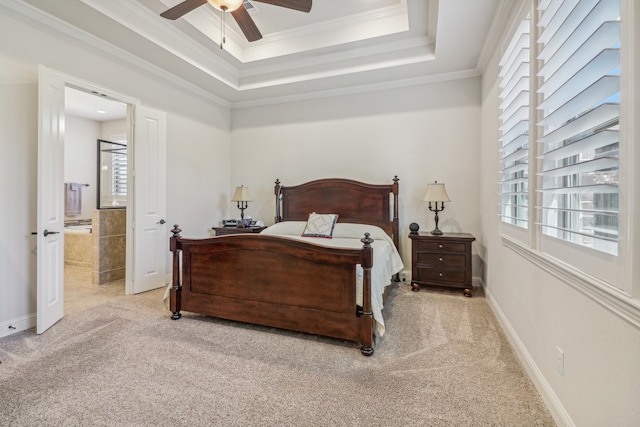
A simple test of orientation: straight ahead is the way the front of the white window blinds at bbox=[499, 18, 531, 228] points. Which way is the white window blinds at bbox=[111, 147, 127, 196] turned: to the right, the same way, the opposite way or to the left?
to the left

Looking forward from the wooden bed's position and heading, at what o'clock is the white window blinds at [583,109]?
The white window blinds is roughly at 9 o'clock from the wooden bed.

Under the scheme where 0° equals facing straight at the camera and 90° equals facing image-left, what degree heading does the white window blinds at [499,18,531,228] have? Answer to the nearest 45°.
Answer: approximately 90°

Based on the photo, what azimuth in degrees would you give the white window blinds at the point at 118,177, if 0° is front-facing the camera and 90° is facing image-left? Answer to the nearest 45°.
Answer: approximately 45°

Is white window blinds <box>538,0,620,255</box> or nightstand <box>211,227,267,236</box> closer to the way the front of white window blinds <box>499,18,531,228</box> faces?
the nightstand

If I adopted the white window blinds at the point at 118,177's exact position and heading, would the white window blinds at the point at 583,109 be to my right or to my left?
on my left
